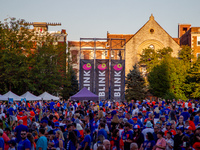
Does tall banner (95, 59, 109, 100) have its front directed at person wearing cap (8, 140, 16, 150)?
yes

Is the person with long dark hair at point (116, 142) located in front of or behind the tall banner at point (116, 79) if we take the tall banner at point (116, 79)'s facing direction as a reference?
in front

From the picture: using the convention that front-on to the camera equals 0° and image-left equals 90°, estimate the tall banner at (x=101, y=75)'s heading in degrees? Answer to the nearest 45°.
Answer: approximately 0°

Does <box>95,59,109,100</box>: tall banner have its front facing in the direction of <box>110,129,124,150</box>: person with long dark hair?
yes

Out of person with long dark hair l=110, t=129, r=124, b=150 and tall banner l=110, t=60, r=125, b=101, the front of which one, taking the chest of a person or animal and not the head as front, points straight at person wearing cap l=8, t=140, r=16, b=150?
the tall banner
